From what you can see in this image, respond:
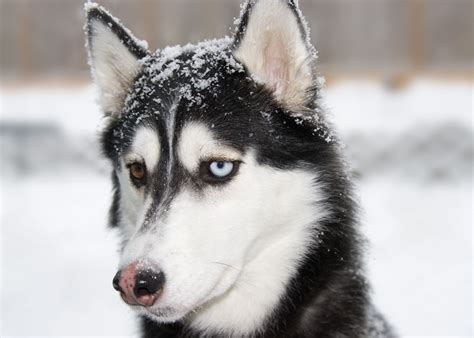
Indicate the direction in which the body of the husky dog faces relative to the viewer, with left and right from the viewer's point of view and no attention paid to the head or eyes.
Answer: facing the viewer and to the left of the viewer
